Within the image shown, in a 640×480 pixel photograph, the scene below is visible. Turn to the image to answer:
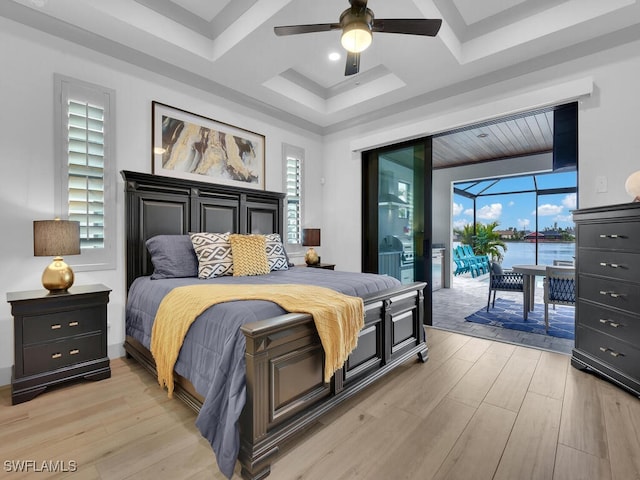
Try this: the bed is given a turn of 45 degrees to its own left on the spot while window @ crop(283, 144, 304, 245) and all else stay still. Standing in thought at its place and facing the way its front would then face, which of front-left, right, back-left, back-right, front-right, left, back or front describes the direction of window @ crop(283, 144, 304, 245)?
left

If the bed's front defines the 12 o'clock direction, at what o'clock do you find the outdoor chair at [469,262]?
The outdoor chair is roughly at 9 o'clock from the bed.

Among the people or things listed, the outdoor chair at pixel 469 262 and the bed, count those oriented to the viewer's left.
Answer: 0

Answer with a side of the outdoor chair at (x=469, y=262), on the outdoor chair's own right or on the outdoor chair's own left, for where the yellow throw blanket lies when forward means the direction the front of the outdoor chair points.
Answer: on the outdoor chair's own right

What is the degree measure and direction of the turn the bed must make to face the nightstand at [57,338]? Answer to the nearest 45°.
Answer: approximately 135° to its right

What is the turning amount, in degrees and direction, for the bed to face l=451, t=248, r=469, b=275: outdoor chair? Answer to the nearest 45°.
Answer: approximately 90° to its left

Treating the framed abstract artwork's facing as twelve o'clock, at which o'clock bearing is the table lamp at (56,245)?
The table lamp is roughly at 3 o'clock from the framed abstract artwork.

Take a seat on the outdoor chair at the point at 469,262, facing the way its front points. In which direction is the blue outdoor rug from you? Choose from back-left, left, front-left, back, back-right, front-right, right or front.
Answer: front-right

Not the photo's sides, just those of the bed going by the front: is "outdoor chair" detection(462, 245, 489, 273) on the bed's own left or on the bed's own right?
on the bed's own left

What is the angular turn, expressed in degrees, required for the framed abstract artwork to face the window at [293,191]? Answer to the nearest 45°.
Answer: approximately 90° to its left

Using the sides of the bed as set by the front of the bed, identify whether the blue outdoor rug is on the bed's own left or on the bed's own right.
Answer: on the bed's own left
